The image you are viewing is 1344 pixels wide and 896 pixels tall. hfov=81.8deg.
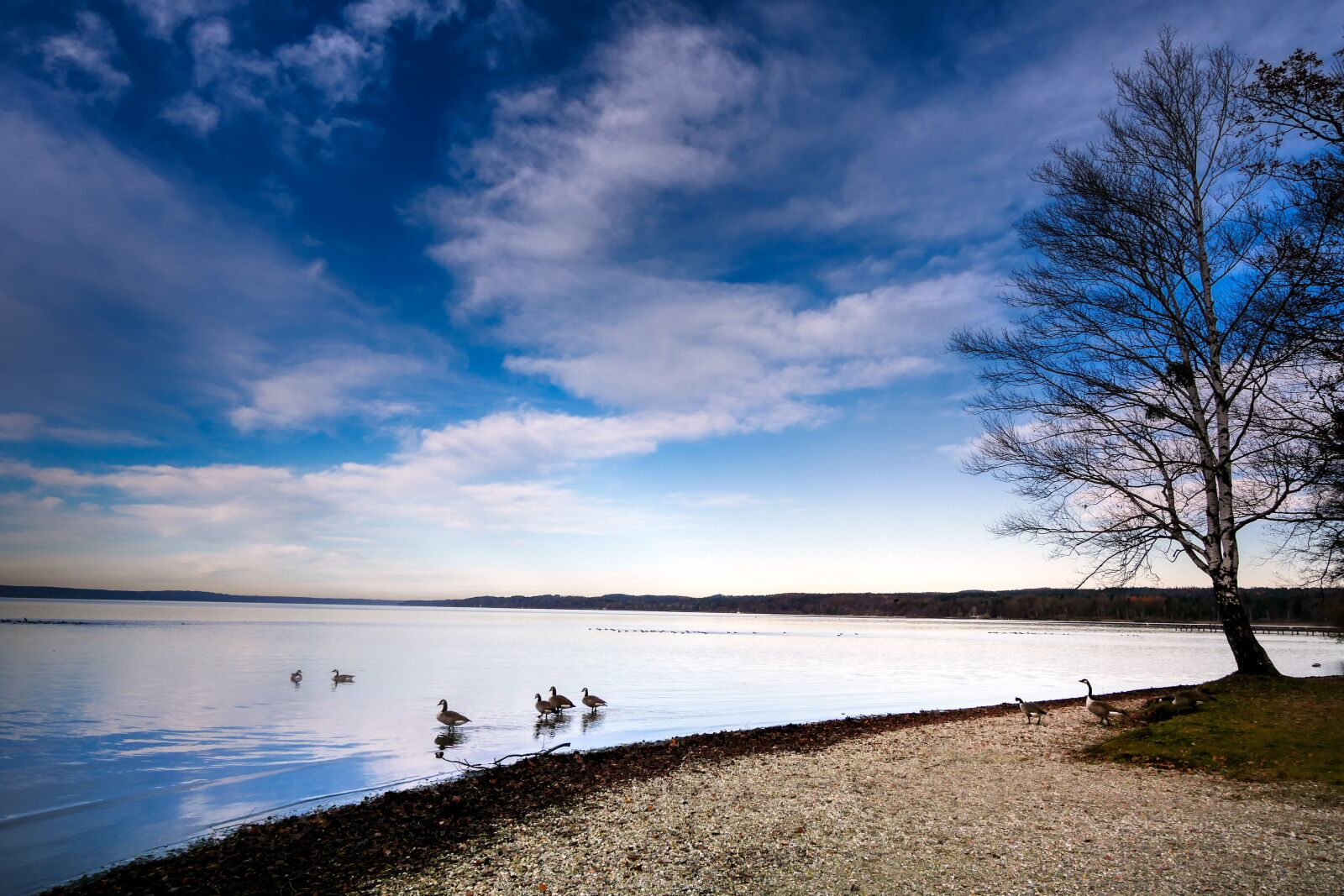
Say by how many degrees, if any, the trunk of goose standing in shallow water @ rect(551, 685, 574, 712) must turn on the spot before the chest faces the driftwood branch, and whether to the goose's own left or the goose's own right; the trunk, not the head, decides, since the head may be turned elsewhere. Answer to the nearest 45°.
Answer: approximately 90° to the goose's own left

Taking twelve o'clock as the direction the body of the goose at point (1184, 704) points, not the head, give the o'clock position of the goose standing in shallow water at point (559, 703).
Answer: The goose standing in shallow water is roughly at 12 o'clock from the goose.

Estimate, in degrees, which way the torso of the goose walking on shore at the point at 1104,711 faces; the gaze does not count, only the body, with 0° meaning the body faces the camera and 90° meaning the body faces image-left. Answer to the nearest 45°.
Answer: approximately 90°

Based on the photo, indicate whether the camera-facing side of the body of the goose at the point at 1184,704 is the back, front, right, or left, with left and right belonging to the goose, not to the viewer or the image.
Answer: left

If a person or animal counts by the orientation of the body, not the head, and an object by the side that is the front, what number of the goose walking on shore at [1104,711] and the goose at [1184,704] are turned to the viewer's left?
2

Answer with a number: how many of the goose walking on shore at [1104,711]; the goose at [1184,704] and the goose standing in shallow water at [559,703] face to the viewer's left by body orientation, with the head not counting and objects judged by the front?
3

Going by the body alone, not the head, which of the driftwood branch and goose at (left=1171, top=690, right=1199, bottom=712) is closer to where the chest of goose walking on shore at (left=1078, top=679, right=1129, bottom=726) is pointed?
the driftwood branch

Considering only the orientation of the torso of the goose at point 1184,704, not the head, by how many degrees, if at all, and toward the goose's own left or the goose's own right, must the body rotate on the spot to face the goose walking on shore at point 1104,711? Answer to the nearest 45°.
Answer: approximately 45° to the goose's own right

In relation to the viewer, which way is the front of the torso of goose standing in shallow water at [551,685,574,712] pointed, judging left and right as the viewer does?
facing to the left of the viewer

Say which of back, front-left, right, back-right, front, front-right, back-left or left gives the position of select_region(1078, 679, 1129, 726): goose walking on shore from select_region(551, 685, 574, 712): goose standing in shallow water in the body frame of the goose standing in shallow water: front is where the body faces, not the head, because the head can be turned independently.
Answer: back-left

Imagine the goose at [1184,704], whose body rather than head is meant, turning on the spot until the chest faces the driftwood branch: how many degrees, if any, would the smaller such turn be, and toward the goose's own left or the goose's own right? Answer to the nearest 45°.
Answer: approximately 45° to the goose's own left

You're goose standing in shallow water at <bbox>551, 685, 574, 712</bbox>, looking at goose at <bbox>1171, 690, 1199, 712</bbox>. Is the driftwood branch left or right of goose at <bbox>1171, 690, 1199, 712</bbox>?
right

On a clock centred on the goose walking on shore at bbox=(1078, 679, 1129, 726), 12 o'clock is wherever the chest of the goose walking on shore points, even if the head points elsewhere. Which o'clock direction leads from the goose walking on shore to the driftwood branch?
The driftwood branch is roughly at 11 o'clock from the goose walking on shore.
